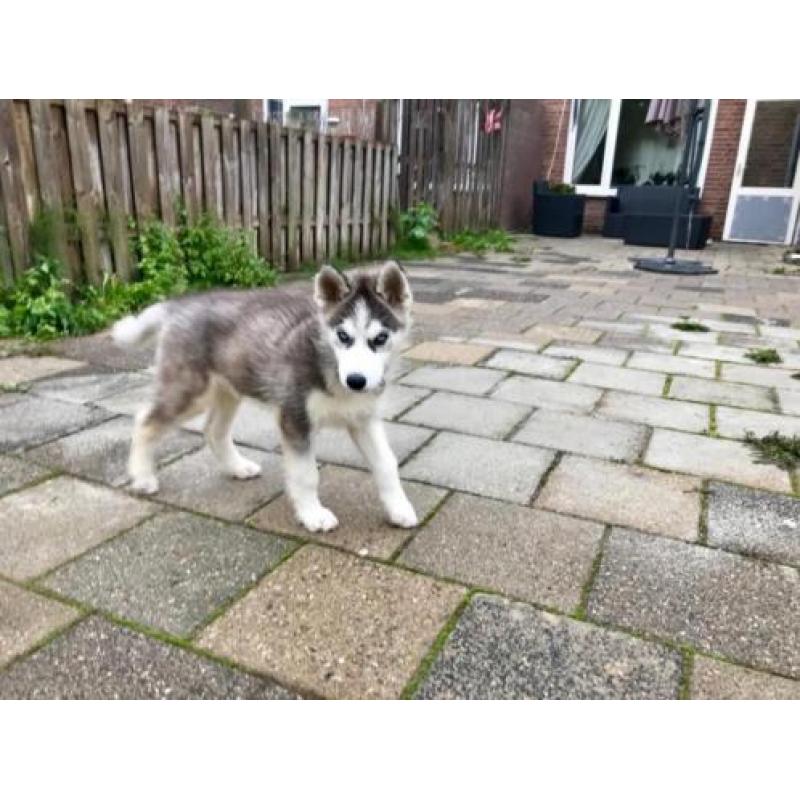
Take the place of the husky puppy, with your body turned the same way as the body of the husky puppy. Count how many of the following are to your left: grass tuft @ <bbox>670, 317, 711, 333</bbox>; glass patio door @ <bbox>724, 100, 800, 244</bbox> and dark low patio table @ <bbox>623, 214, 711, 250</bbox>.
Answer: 3

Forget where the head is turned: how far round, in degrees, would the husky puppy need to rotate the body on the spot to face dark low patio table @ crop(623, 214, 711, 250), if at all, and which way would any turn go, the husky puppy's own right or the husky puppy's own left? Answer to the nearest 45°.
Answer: approximately 90° to the husky puppy's own left

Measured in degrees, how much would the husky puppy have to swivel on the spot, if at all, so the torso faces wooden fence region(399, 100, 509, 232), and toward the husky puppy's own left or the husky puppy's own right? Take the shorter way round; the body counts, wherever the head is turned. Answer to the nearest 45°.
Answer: approximately 135° to the husky puppy's own left

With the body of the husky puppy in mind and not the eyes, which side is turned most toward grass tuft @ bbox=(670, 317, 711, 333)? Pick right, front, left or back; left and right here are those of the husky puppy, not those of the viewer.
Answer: left

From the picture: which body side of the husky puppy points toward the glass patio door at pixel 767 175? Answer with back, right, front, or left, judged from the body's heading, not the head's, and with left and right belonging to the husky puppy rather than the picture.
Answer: left

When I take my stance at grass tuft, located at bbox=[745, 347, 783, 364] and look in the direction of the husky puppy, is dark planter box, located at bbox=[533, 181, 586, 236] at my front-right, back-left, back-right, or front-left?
back-right

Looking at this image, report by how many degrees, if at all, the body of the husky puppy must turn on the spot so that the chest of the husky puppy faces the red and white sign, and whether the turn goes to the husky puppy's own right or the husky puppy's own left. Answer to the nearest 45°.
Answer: approximately 135° to the husky puppy's own left

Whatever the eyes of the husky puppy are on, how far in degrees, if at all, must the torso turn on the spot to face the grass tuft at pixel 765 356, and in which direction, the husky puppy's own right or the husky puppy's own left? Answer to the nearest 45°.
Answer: approximately 90° to the husky puppy's own left

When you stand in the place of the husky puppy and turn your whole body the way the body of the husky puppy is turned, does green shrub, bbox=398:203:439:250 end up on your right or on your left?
on your left

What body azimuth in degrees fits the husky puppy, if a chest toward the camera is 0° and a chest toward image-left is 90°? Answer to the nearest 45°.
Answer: approximately 315°
